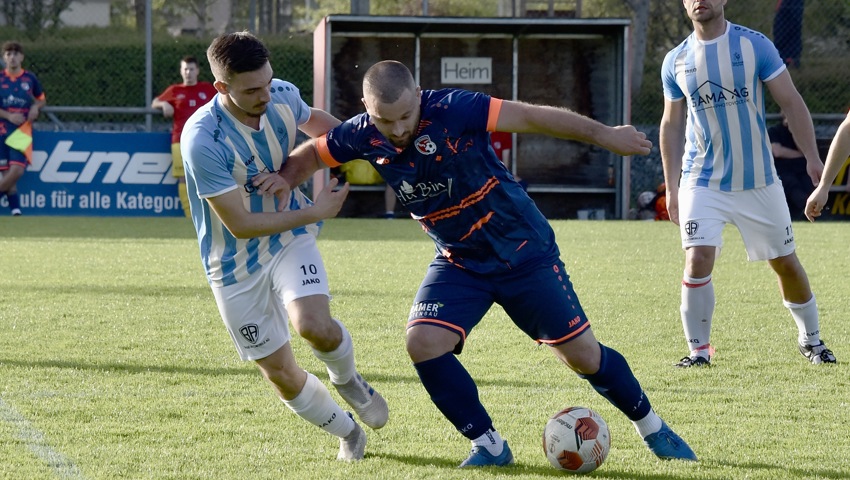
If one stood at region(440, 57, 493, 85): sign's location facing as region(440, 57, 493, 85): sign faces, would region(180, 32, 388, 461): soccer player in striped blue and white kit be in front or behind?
in front

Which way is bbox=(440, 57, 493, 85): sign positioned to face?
toward the camera

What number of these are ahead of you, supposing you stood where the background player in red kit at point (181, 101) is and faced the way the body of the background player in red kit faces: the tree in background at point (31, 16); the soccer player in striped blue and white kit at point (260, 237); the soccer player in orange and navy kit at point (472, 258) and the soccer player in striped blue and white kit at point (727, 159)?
3

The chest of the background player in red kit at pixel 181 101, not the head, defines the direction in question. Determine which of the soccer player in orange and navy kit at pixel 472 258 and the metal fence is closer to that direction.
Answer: the soccer player in orange and navy kit

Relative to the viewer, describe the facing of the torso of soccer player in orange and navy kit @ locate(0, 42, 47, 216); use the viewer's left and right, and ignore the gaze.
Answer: facing the viewer

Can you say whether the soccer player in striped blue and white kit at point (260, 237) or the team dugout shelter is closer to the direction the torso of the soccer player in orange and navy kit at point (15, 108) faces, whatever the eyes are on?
the soccer player in striped blue and white kit

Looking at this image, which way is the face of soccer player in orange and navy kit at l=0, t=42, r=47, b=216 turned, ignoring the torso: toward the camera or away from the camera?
toward the camera

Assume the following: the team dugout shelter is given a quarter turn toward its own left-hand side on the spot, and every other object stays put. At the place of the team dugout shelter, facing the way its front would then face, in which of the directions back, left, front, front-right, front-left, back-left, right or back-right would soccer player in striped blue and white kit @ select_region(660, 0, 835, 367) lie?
right
